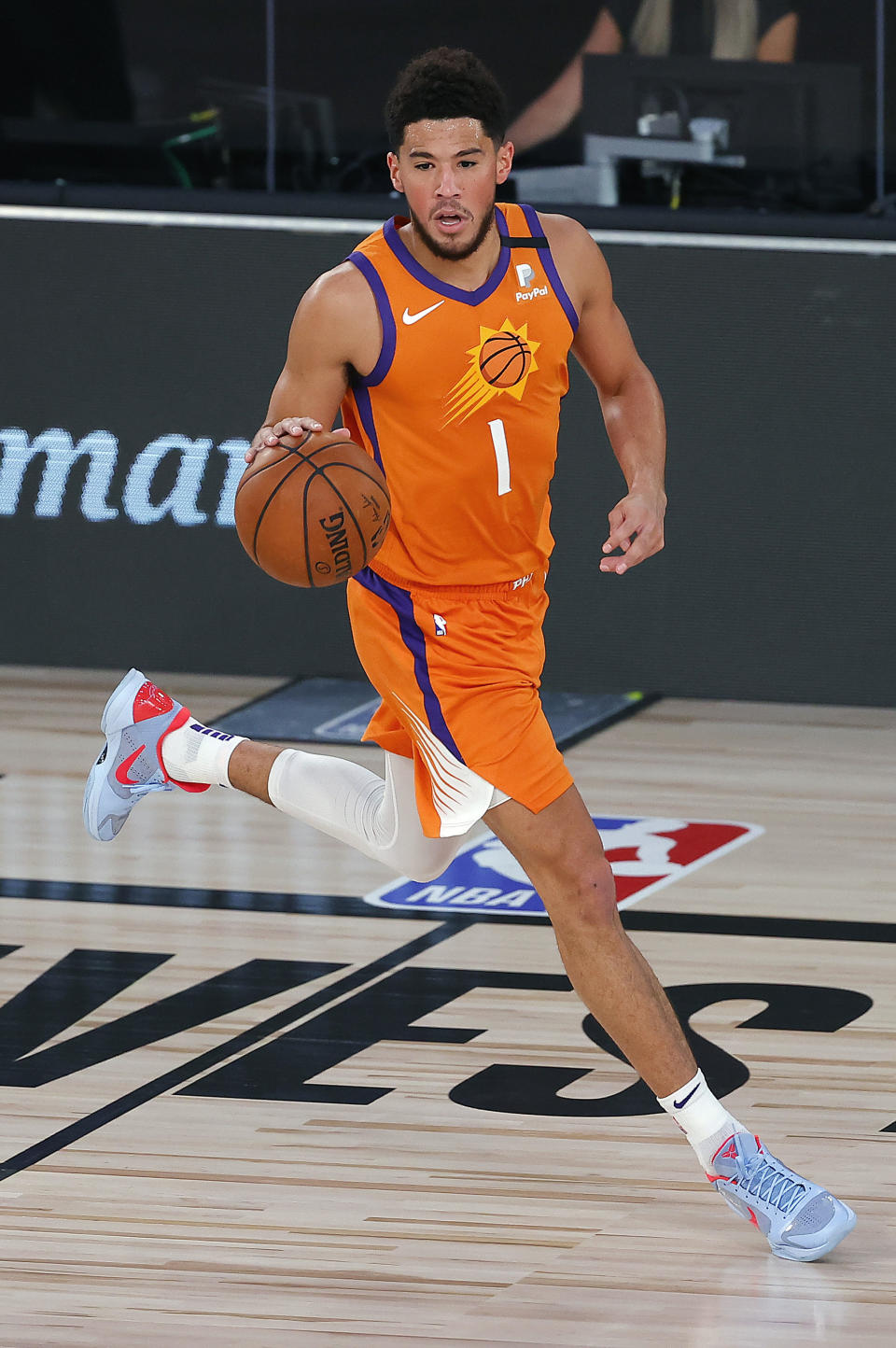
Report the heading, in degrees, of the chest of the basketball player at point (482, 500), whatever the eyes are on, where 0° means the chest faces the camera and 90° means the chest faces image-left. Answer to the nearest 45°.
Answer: approximately 315°
